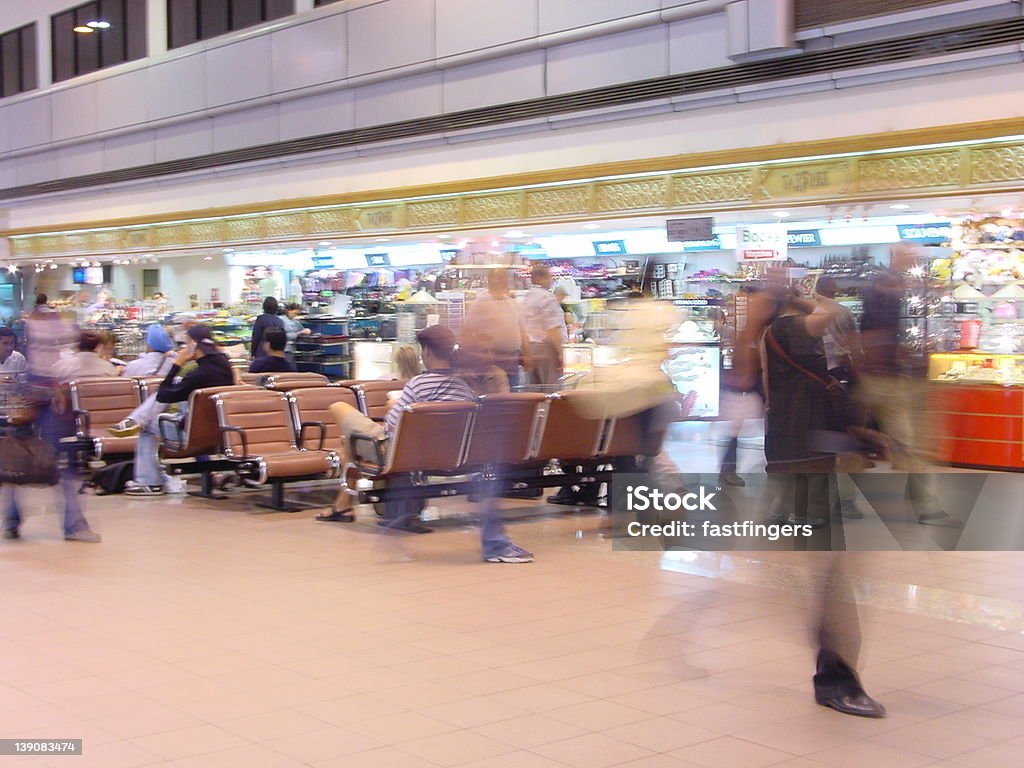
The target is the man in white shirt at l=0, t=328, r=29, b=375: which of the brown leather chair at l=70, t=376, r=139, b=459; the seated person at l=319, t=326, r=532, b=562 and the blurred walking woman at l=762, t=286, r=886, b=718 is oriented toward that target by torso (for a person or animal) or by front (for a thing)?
the seated person

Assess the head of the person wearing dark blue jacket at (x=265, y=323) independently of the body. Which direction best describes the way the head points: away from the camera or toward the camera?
away from the camera

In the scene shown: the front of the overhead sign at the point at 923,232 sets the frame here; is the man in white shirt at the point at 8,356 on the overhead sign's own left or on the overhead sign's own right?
on the overhead sign's own right

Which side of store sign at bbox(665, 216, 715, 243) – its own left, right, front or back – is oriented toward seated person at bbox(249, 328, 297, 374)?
right
